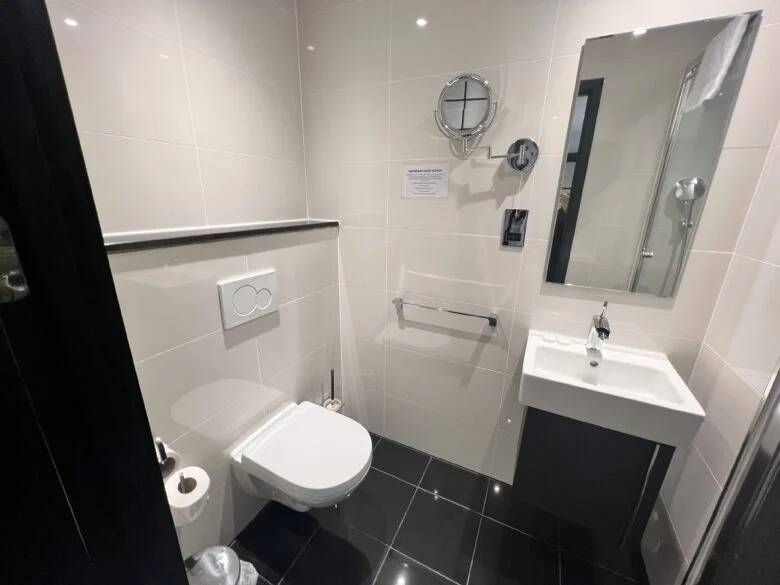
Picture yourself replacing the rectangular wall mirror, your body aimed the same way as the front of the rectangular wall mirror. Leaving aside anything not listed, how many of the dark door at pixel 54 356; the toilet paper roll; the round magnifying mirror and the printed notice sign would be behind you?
0

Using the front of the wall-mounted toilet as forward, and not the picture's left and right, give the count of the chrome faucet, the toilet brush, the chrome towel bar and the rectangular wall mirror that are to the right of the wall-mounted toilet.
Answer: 0

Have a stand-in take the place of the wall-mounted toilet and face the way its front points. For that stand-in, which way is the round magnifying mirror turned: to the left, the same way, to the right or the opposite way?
to the right

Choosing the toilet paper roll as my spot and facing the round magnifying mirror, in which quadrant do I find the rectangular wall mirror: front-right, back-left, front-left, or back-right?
front-right

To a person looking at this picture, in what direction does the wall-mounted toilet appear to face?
facing the viewer and to the right of the viewer

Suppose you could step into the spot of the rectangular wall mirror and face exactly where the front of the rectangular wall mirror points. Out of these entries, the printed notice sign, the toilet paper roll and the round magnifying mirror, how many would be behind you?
0

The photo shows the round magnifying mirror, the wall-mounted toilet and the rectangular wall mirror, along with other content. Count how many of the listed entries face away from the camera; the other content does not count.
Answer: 0

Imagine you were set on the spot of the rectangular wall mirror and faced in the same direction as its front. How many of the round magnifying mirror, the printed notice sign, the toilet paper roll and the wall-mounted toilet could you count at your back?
0

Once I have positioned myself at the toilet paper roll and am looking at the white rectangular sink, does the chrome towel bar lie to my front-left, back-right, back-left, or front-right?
front-left

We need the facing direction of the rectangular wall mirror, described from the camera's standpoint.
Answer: facing the viewer and to the left of the viewer

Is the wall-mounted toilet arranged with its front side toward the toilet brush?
no

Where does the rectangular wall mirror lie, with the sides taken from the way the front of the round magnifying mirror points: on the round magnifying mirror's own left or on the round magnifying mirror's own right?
on the round magnifying mirror's own left

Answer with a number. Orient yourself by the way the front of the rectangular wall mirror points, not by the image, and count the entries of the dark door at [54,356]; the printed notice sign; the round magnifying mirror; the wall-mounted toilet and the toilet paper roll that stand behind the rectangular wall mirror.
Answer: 0

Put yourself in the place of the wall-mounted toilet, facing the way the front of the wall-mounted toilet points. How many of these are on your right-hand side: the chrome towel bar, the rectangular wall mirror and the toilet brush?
0

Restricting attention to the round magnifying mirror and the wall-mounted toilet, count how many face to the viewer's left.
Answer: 0

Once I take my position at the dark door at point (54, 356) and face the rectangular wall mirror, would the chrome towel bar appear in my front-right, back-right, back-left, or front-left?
front-left

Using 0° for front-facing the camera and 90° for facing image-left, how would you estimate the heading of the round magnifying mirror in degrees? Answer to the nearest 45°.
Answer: approximately 0°
